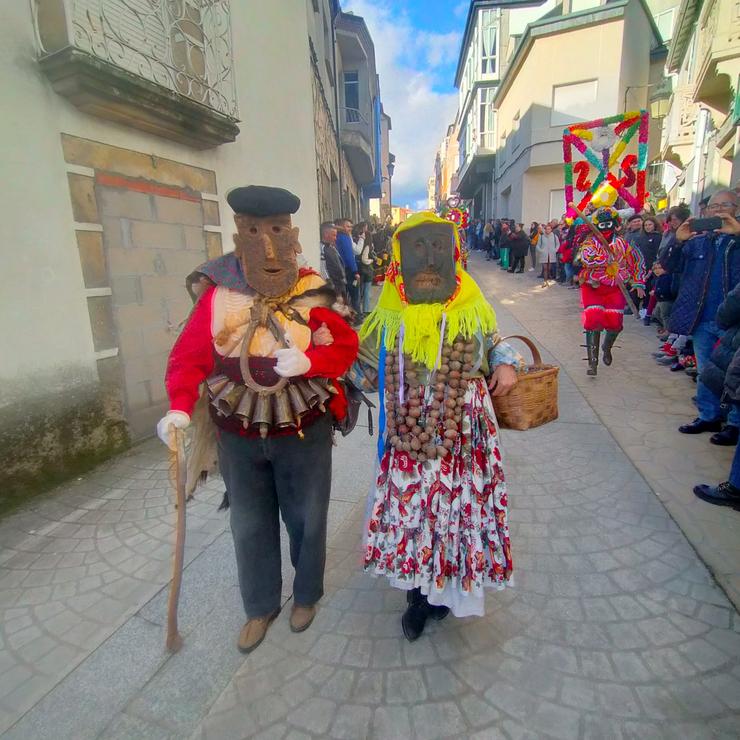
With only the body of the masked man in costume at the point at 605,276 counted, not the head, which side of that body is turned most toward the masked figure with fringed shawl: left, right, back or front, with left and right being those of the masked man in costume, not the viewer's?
front

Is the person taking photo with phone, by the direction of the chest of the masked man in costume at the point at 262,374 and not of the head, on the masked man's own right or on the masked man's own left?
on the masked man's own left

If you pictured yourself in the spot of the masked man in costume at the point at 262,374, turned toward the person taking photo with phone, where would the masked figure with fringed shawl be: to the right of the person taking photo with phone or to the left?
right

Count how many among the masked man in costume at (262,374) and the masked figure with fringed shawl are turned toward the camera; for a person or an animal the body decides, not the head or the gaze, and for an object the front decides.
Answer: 2

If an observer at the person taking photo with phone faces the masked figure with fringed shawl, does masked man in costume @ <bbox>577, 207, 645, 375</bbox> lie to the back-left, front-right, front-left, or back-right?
back-right

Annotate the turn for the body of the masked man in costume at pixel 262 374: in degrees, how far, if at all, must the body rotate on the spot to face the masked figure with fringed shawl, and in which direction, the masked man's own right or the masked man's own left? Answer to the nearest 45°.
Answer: approximately 90° to the masked man's own left

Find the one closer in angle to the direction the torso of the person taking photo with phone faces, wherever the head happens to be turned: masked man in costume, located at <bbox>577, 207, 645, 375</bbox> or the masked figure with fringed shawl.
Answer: the masked figure with fringed shawl

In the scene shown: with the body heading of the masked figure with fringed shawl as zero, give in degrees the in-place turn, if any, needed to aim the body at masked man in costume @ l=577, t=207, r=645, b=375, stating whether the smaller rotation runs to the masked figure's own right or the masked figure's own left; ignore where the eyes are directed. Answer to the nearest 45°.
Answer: approximately 135° to the masked figure's own left

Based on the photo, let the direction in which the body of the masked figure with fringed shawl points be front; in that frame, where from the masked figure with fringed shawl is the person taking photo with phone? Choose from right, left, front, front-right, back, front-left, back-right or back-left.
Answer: back-left

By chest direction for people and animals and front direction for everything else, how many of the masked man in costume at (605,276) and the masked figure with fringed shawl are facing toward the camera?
2

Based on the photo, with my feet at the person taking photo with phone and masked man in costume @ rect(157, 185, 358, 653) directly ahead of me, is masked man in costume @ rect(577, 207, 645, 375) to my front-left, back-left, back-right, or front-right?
back-right
